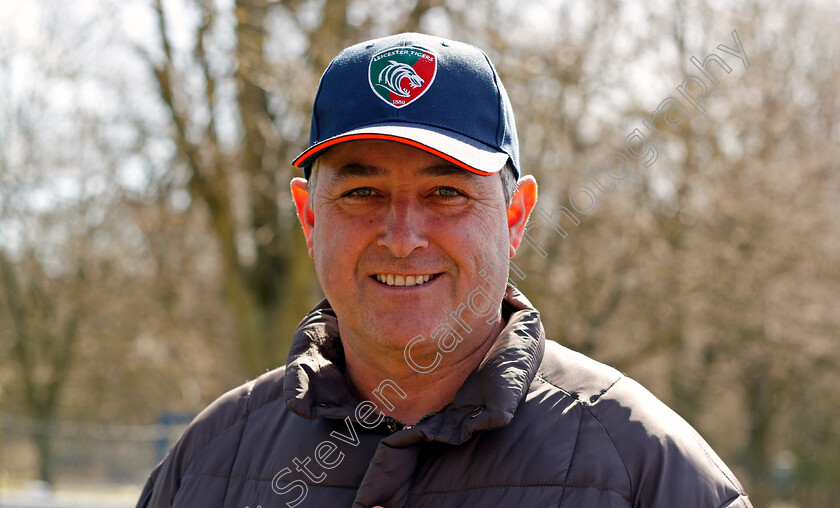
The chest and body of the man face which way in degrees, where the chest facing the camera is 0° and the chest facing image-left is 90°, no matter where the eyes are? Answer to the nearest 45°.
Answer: approximately 0°
